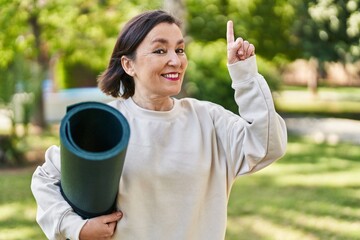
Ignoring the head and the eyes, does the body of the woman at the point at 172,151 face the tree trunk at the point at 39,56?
no

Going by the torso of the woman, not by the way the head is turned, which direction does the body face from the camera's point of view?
toward the camera
